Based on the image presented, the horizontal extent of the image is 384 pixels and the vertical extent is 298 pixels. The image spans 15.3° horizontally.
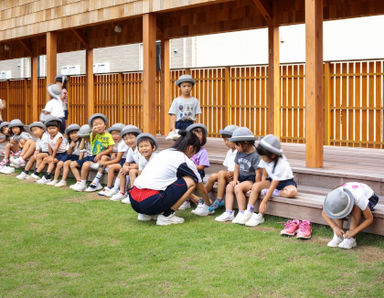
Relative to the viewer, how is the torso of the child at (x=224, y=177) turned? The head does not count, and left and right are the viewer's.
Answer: facing the viewer and to the left of the viewer

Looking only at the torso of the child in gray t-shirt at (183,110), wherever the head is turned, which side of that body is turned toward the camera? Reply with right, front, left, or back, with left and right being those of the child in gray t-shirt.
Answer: front

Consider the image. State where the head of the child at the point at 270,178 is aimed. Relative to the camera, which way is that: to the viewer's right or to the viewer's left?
to the viewer's left

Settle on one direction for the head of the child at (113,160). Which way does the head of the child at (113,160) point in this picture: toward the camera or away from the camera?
toward the camera

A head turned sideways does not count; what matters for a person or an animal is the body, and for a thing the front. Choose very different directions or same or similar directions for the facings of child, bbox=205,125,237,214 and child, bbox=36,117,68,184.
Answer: same or similar directions

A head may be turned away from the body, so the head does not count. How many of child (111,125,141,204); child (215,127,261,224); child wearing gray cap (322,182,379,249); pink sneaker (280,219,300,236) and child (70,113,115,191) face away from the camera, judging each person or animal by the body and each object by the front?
0

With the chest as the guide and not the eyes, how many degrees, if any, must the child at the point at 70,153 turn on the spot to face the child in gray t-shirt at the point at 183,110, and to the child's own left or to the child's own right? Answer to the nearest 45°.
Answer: approximately 90° to the child's own left

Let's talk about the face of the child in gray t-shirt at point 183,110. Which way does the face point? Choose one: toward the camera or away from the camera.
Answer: toward the camera

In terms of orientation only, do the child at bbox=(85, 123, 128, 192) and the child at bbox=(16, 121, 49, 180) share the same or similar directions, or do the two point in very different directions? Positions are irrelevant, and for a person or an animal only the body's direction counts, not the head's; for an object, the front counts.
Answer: same or similar directions

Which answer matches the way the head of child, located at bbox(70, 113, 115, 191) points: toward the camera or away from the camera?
toward the camera

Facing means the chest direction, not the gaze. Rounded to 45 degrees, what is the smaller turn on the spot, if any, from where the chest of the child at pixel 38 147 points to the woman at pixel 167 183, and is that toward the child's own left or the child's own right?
approximately 45° to the child's own left

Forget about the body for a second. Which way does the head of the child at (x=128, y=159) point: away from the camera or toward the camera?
toward the camera

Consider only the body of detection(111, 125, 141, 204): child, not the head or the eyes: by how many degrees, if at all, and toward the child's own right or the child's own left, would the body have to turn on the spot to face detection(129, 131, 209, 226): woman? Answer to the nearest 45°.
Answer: approximately 45° to the child's own left

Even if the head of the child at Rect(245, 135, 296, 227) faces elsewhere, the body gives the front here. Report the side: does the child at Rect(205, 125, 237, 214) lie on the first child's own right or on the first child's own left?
on the first child's own right
